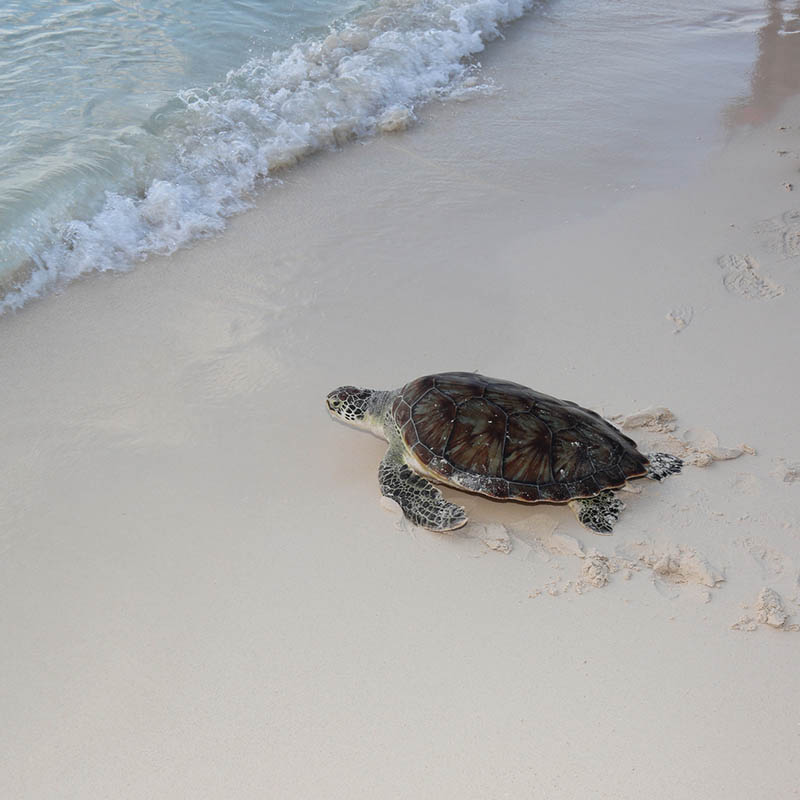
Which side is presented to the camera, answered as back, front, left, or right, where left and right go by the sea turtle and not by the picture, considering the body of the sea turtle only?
left
